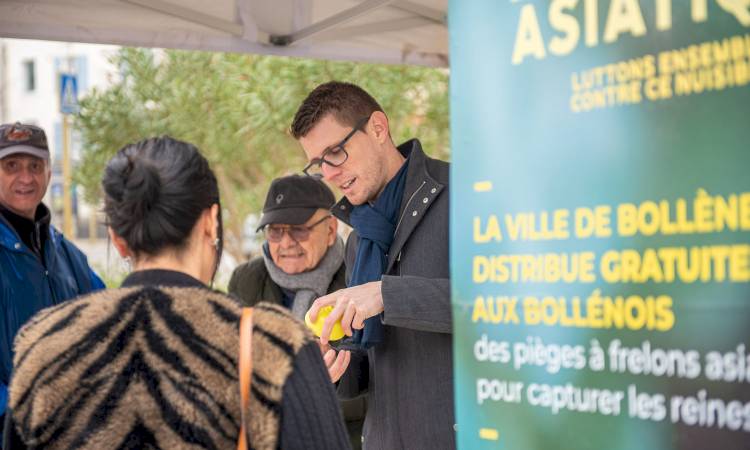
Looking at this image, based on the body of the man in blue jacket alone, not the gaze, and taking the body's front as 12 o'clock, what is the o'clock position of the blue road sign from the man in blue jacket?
The blue road sign is roughly at 6 o'clock from the man in blue jacket.

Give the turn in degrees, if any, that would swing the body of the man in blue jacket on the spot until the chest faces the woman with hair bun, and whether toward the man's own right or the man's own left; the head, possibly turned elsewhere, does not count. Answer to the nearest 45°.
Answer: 0° — they already face them

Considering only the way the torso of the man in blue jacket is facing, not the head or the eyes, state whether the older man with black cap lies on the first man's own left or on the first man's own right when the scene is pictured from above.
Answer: on the first man's own left

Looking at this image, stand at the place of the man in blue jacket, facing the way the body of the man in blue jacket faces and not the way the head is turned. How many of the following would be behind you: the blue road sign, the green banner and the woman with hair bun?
1

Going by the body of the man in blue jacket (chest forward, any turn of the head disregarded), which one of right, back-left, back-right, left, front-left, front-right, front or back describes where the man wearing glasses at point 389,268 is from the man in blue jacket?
front-left

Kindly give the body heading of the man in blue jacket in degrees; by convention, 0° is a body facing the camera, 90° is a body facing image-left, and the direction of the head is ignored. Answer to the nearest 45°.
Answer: approximately 0°

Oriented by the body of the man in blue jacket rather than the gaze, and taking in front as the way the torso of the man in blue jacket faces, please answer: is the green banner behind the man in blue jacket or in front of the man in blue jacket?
in front

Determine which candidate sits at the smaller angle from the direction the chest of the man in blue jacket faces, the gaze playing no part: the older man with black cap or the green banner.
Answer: the green banner

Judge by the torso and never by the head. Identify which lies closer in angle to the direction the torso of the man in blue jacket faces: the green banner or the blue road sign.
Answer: the green banner
